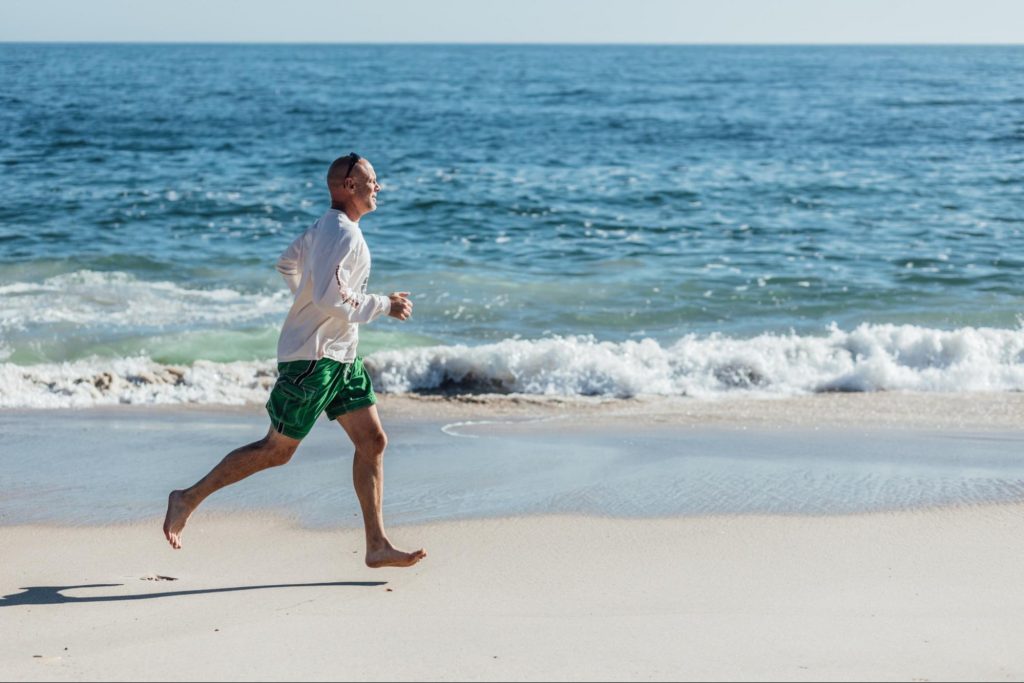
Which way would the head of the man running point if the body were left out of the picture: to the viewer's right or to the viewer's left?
to the viewer's right

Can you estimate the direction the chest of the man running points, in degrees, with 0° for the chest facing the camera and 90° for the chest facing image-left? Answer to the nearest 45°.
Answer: approximately 270°
